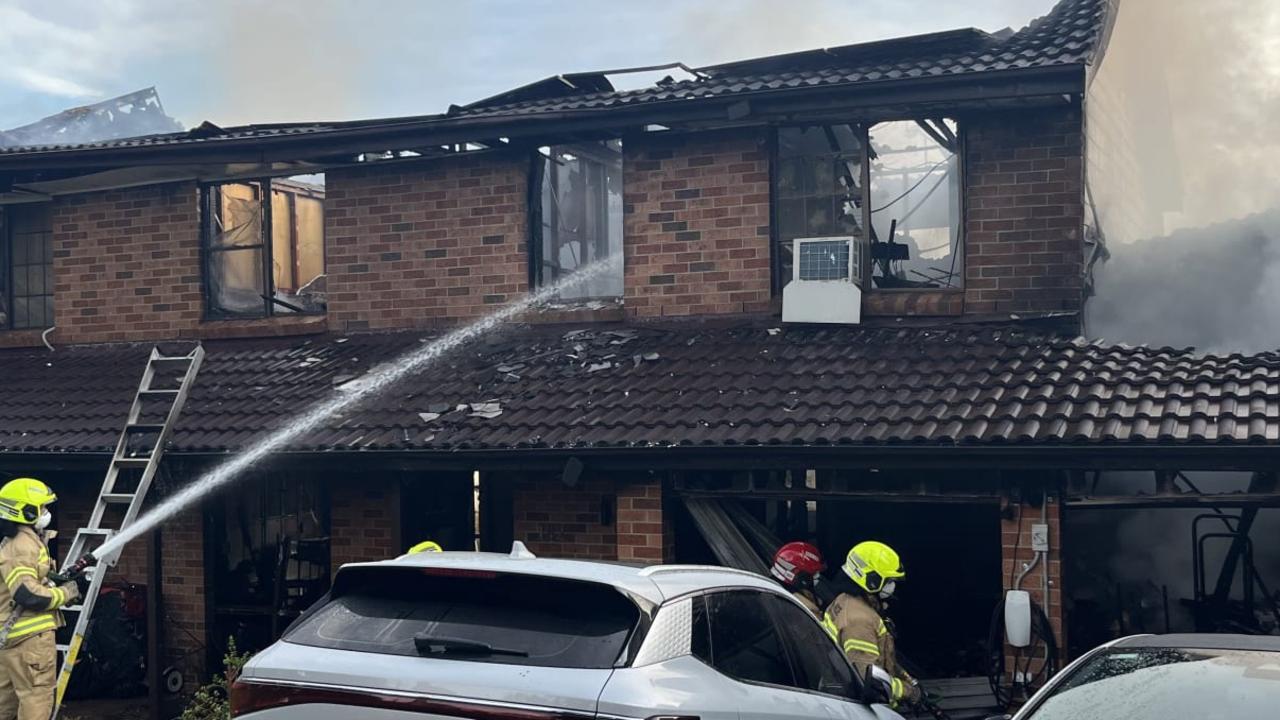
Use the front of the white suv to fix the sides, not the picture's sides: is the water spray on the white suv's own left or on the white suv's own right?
on the white suv's own left

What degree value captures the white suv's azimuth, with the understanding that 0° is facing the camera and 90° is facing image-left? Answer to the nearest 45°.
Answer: approximately 225°

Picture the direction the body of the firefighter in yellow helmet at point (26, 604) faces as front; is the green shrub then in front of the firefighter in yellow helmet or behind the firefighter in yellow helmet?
in front

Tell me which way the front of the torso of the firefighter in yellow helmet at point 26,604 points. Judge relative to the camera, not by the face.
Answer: to the viewer's right

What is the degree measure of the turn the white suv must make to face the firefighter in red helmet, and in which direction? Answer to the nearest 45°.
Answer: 0° — it already faces them

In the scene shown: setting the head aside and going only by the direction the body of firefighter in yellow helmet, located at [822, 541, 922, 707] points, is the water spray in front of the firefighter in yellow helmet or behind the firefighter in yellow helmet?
behind

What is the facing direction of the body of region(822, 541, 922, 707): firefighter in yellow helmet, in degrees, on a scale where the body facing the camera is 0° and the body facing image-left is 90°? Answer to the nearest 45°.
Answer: approximately 270°

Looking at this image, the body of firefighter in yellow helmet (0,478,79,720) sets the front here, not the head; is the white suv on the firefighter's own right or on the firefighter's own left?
on the firefighter's own right
